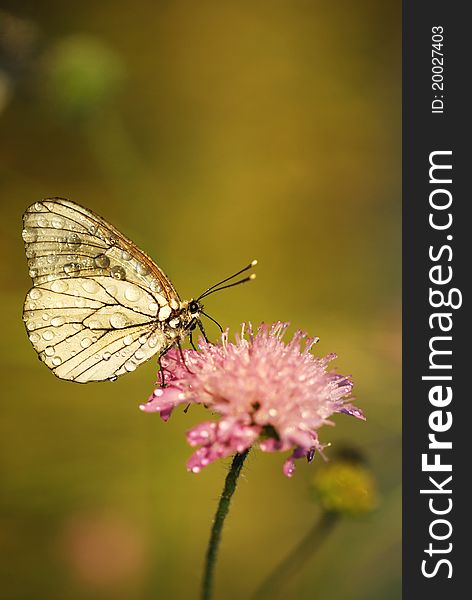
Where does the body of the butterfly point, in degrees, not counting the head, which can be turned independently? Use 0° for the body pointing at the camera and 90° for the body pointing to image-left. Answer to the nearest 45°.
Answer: approximately 270°

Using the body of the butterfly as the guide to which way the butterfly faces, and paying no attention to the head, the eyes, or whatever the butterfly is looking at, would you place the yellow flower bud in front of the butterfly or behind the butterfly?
in front
